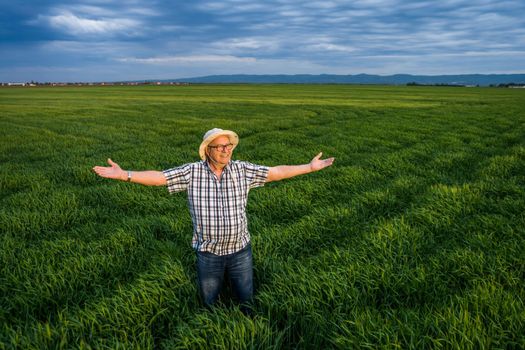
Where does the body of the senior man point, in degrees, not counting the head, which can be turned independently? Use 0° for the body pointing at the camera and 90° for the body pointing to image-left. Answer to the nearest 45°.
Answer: approximately 0°
